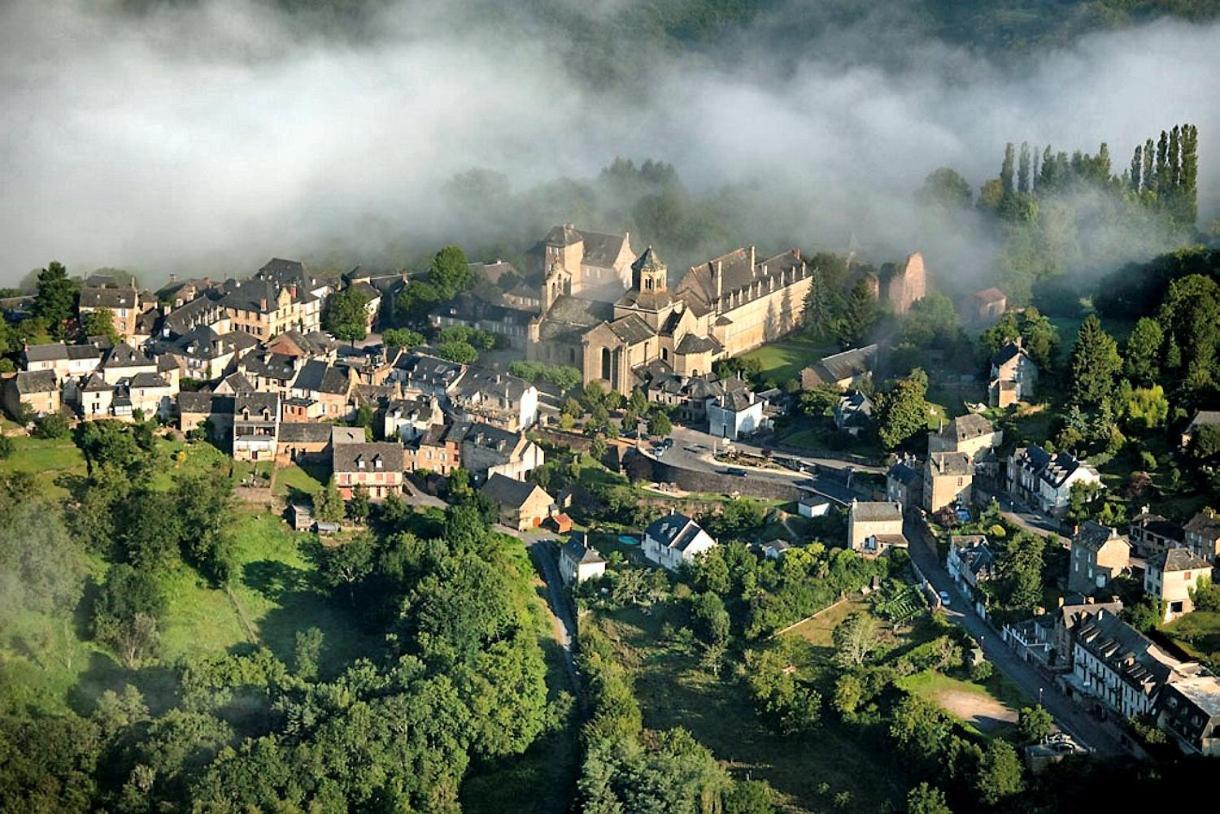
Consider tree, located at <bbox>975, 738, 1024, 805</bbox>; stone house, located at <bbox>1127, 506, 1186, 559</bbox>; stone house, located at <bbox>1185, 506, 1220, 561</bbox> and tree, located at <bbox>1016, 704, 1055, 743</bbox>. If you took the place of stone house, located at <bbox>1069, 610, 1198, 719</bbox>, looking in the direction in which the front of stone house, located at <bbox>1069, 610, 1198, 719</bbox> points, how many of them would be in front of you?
2

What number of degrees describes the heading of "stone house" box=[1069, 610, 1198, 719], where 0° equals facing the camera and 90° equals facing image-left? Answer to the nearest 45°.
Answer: approximately 45°

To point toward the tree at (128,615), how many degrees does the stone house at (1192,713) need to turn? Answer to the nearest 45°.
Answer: approximately 45° to its right

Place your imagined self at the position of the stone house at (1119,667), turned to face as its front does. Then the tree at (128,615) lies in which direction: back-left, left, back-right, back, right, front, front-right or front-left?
front-right

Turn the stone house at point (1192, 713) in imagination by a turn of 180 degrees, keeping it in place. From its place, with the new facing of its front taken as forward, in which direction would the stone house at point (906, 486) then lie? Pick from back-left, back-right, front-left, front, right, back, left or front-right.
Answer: left

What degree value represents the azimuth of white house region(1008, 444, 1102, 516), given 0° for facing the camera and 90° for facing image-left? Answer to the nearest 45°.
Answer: approximately 45°

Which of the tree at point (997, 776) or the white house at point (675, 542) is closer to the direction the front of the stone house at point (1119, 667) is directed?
the tree

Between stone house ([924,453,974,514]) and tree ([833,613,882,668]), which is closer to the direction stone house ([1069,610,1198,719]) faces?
the tree

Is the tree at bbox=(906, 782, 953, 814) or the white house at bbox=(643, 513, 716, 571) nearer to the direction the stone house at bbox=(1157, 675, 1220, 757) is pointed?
the tree

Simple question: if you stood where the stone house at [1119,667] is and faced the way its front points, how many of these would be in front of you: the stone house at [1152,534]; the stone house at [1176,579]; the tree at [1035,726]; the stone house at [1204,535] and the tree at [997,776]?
2

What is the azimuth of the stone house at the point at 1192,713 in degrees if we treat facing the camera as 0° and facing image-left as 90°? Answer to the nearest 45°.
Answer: approximately 45°

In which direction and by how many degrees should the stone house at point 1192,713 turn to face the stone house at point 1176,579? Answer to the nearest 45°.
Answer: approximately 135° to its right
